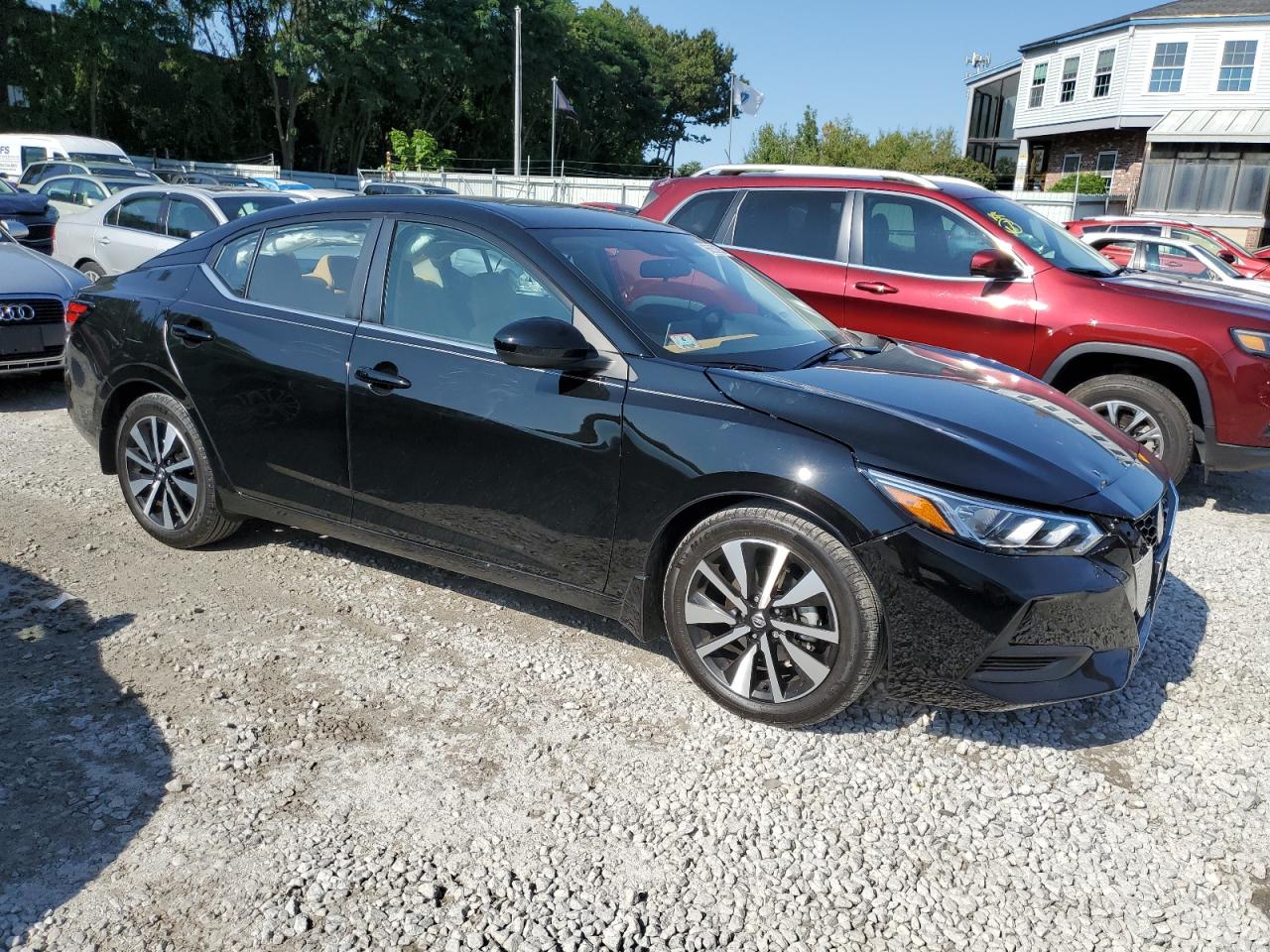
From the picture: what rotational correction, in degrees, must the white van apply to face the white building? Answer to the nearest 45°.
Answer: approximately 45° to its left

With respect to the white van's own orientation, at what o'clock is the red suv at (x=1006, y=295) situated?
The red suv is roughly at 1 o'clock from the white van.
